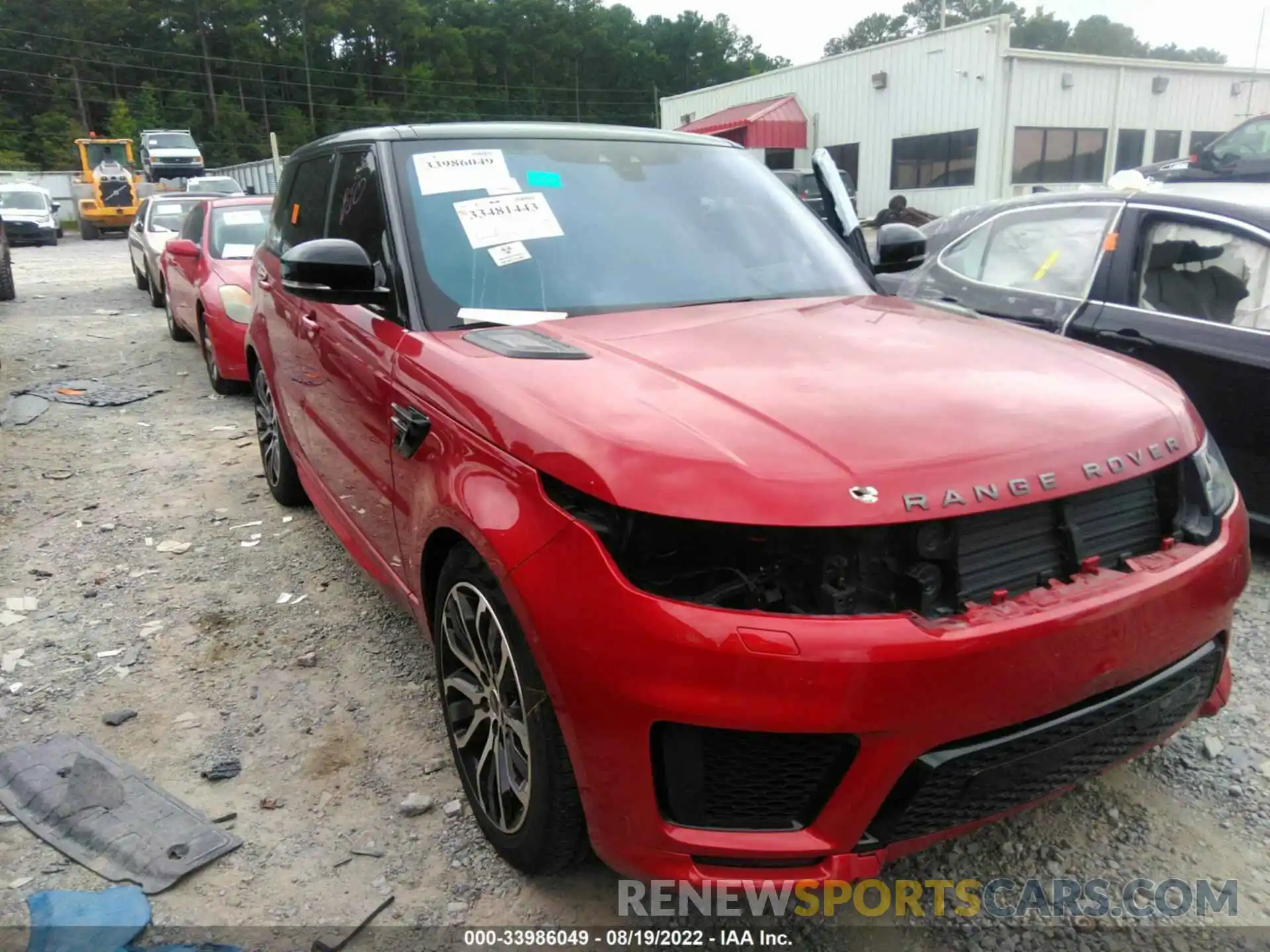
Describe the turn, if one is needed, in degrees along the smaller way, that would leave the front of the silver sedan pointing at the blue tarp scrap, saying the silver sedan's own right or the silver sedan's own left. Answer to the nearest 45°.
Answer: approximately 45° to the silver sedan's own right

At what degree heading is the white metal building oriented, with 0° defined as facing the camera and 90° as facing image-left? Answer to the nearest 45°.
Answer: approximately 45°

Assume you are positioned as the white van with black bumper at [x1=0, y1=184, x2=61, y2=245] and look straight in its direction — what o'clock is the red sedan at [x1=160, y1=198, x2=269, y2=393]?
The red sedan is roughly at 12 o'clock from the white van with black bumper.

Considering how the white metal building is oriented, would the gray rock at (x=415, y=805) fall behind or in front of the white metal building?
in front

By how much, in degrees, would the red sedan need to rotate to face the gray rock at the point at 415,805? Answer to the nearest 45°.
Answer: approximately 45° to its right

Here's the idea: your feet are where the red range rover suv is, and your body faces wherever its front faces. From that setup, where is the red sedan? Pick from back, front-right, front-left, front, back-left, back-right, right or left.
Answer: back

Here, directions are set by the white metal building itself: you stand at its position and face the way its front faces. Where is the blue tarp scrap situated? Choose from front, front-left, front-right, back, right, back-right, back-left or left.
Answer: front-left

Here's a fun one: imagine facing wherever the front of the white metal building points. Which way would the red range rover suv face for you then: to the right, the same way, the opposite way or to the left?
to the left
